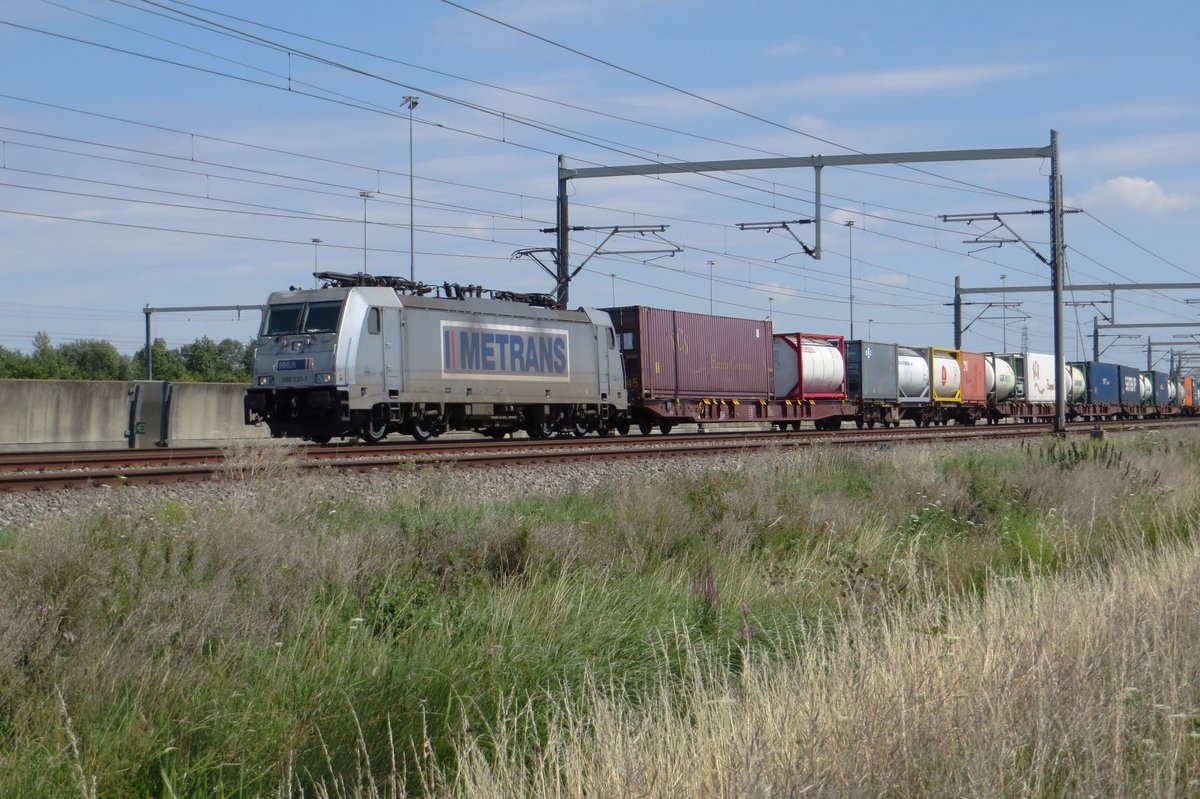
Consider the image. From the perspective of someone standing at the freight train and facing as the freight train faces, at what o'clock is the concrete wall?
The concrete wall is roughly at 1 o'clock from the freight train.

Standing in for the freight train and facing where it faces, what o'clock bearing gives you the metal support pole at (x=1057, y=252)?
The metal support pole is roughly at 7 o'clock from the freight train.

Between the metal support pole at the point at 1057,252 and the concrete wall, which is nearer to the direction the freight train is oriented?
the concrete wall

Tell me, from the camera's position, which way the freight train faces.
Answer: facing the viewer and to the left of the viewer
